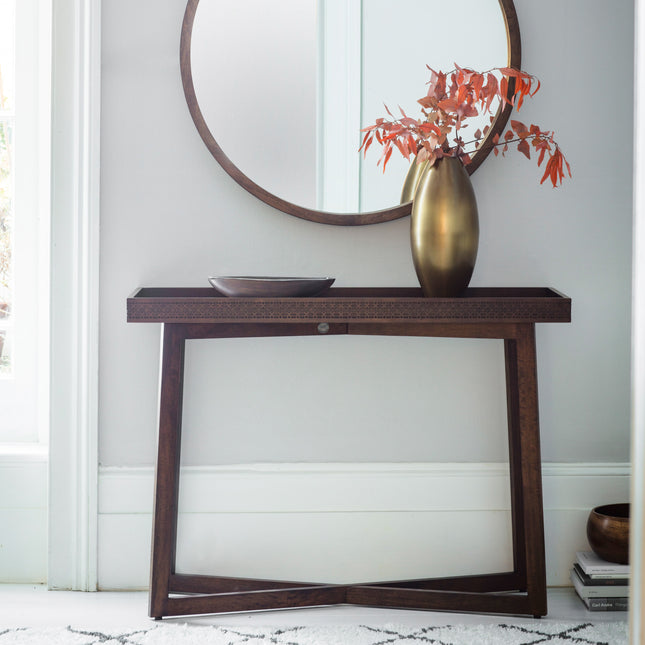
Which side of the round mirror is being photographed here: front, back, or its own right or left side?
front

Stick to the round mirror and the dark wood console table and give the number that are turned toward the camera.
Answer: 2
